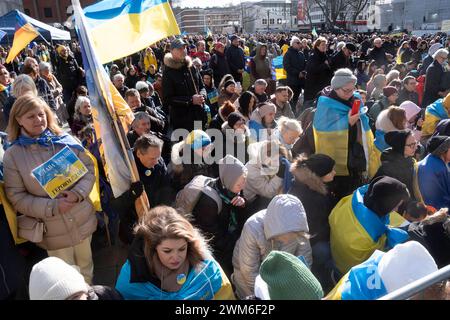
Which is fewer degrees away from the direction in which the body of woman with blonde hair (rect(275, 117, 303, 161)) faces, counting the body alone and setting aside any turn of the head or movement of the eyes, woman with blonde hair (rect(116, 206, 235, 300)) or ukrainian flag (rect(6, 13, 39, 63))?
the woman with blonde hair

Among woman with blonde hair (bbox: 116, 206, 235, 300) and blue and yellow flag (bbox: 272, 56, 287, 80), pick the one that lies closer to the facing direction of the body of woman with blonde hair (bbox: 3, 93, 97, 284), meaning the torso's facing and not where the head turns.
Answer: the woman with blonde hair

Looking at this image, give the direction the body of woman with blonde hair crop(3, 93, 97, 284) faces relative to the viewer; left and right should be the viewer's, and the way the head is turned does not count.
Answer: facing the viewer and to the right of the viewer

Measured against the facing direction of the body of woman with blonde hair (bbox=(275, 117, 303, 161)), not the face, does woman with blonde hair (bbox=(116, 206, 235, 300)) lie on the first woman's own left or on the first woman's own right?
on the first woman's own right

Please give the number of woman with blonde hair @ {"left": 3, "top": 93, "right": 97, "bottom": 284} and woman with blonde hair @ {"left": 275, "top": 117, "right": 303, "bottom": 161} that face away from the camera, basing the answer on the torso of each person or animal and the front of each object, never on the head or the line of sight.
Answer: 0

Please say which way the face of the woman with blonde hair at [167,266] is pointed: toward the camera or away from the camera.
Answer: toward the camera

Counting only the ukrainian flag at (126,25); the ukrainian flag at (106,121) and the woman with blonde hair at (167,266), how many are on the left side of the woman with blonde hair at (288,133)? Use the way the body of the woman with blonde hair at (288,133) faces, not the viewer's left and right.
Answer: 0

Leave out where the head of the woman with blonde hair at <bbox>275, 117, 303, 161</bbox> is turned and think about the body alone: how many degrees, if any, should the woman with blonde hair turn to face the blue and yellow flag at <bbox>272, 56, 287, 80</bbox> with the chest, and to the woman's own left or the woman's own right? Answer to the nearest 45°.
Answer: approximately 135° to the woman's own left

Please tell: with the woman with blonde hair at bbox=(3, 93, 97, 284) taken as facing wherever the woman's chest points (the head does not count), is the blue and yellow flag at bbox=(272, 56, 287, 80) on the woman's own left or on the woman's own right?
on the woman's own left
